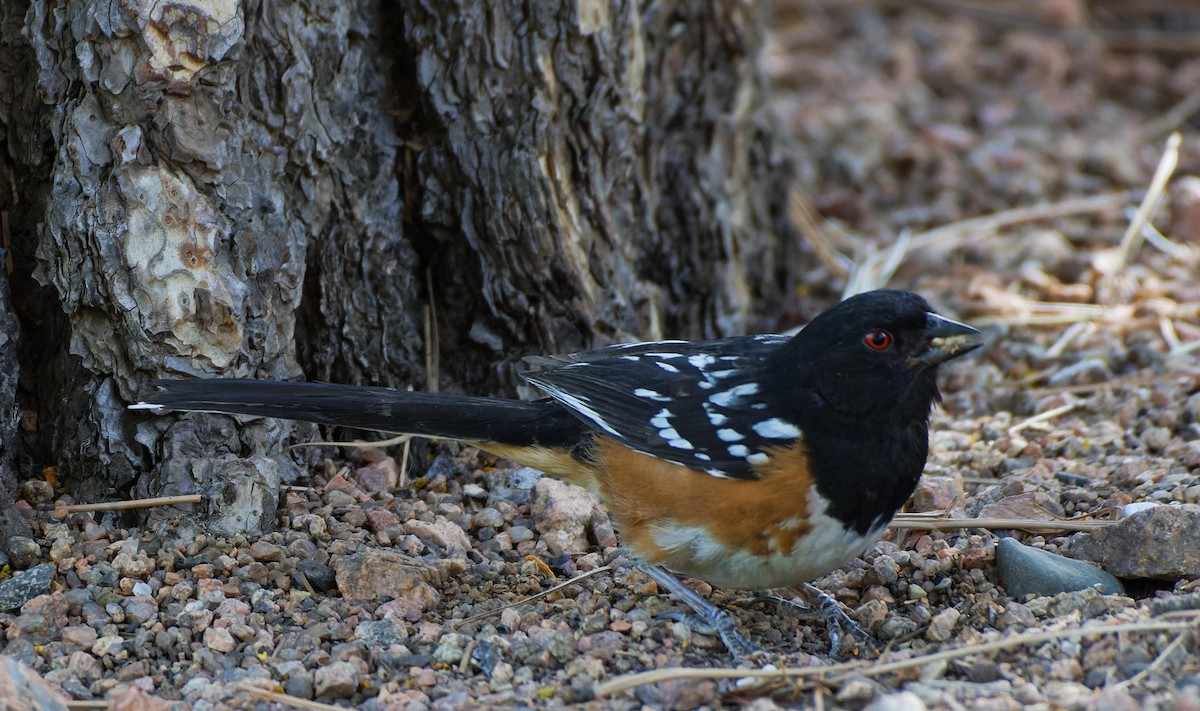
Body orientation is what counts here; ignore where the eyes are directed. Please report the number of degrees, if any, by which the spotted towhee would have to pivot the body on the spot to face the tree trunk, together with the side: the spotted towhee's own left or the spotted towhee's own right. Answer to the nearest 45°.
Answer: approximately 135° to the spotted towhee's own left

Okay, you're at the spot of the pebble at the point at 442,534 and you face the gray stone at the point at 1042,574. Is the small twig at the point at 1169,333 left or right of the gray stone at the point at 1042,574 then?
left

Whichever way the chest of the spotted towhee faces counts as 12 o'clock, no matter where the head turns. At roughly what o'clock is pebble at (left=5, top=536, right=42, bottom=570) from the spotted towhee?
The pebble is roughly at 6 o'clock from the spotted towhee.

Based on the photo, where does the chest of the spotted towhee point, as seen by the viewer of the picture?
to the viewer's right

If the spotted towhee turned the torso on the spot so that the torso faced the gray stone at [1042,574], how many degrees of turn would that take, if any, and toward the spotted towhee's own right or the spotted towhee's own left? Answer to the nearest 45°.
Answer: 0° — it already faces it

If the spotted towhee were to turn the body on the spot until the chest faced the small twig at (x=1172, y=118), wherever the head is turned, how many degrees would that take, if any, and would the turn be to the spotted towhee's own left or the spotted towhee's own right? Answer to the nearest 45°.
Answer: approximately 45° to the spotted towhee's own left

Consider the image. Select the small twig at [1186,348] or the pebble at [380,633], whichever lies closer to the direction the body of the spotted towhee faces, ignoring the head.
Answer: the small twig

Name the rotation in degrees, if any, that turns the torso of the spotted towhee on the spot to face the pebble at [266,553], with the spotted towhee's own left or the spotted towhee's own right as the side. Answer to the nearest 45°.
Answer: approximately 180°

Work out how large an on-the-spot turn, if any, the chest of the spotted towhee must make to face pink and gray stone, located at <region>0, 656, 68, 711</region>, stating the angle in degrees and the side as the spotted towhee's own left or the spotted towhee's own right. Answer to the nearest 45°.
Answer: approximately 135° to the spotted towhee's own right

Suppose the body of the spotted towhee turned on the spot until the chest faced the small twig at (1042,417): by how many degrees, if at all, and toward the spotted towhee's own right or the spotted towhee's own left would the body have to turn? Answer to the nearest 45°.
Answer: approximately 45° to the spotted towhee's own left

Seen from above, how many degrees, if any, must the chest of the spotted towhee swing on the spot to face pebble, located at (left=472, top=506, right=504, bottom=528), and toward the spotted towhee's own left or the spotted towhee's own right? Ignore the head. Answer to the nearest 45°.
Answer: approximately 135° to the spotted towhee's own left

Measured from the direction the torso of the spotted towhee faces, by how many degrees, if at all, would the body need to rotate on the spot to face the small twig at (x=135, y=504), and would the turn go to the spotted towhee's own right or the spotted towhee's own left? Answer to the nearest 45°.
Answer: approximately 180°

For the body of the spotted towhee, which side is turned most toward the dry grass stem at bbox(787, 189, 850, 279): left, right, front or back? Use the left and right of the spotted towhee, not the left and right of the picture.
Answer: left

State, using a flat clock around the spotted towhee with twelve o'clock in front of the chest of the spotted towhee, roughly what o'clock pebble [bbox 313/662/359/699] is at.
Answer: The pebble is roughly at 5 o'clock from the spotted towhee.

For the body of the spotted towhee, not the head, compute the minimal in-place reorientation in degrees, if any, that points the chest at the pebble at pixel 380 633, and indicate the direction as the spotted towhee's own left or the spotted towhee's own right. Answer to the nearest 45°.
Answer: approximately 180°

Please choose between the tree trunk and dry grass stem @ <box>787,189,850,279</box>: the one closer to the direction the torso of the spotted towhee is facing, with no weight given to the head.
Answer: the dry grass stem
